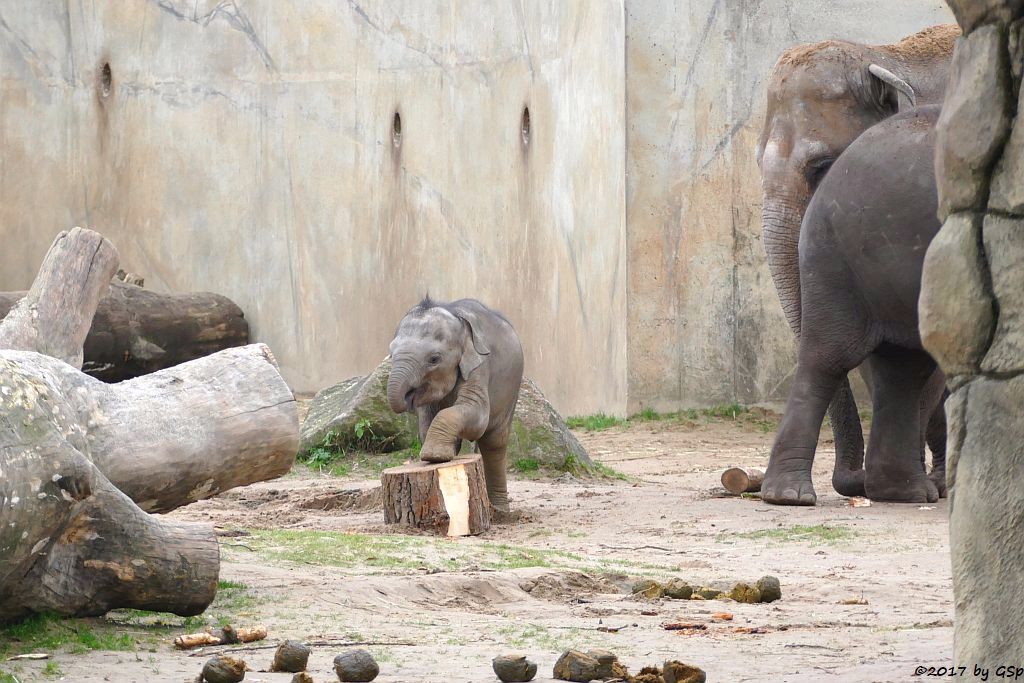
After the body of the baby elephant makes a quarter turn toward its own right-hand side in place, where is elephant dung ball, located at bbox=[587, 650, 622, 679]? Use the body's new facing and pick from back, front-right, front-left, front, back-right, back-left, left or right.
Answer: back-left

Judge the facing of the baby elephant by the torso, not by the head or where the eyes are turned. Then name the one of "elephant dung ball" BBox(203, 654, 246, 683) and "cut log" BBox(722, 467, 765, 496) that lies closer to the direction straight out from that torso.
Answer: the elephant dung ball

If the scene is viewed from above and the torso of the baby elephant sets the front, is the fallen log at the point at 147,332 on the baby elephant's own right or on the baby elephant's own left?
on the baby elephant's own right

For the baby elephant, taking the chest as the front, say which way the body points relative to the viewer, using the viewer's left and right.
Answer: facing the viewer and to the left of the viewer

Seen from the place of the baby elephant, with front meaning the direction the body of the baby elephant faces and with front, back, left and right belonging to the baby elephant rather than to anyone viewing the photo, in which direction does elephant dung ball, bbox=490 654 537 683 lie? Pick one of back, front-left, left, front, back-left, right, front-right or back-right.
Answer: front-left

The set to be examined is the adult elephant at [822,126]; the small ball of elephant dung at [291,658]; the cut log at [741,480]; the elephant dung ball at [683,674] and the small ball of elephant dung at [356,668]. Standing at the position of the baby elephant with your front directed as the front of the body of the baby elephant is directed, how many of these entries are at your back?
2

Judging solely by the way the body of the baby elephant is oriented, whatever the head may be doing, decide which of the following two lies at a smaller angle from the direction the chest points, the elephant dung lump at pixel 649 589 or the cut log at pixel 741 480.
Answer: the elephant dung lump

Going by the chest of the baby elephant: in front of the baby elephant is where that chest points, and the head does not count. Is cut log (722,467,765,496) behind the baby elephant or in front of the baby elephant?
behind

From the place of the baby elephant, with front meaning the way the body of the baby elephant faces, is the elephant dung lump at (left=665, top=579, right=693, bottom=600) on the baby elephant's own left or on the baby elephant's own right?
on the baby elephant's own left

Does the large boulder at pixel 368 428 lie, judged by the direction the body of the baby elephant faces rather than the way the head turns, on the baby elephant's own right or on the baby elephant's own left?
on the baby elephant's own right

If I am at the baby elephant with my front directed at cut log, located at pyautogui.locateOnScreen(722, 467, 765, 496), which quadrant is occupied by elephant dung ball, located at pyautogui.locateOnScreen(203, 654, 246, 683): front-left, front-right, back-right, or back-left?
back-right

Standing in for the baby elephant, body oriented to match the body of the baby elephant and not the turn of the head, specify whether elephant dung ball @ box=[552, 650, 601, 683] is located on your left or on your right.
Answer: on your left

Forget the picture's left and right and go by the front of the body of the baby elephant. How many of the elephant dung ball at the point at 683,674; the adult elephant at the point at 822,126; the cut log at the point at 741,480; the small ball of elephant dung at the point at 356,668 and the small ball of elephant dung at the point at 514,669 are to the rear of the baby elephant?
2

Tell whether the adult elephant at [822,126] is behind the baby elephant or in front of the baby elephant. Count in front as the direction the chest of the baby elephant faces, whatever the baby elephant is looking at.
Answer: behind
